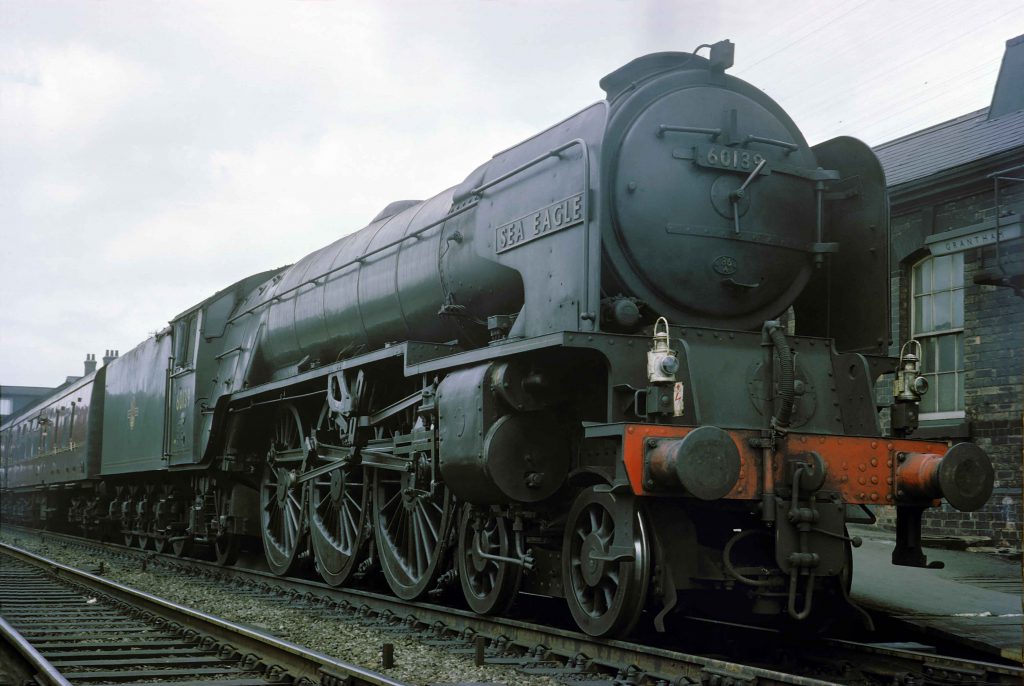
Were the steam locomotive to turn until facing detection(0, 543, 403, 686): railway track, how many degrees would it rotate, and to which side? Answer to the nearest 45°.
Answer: approximately 135° to its right

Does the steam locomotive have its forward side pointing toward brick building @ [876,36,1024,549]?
no
